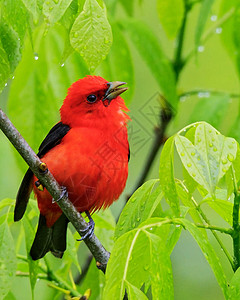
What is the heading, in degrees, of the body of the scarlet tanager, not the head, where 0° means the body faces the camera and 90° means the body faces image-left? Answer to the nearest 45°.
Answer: approximately 315°

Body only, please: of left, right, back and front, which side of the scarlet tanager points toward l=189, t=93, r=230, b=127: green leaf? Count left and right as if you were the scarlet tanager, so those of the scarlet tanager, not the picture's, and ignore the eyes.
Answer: left
